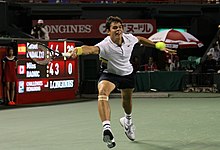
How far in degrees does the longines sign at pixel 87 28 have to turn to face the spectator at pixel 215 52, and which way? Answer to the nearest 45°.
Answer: approximately 90° to its left

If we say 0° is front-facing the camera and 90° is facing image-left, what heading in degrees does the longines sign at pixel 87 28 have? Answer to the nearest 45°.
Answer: approximately 0°

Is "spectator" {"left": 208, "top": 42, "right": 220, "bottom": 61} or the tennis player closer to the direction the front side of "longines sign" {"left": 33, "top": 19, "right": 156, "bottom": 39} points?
the tennis player

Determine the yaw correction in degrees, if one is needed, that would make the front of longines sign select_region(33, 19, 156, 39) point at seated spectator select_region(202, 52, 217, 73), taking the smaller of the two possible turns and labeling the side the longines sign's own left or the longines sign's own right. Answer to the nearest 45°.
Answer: approximately 45° to the longines sign's own left

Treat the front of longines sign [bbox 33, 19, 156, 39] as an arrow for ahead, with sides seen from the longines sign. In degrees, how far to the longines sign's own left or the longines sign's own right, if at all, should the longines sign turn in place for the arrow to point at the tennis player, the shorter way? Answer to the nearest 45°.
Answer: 0° — it already faces them

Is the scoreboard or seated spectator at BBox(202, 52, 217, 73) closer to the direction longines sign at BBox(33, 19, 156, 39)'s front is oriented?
the scoreboard

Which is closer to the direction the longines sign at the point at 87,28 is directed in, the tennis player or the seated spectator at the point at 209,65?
the tennis player

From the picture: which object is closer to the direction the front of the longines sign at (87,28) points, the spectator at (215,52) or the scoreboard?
the scoreboard
